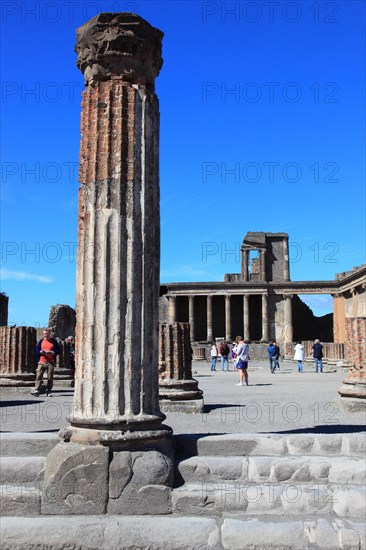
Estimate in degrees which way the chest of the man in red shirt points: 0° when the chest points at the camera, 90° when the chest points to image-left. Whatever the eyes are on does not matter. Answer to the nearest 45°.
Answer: approximately 0°

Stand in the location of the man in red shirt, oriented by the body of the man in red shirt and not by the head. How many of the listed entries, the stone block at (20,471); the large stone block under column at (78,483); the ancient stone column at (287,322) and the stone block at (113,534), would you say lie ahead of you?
3

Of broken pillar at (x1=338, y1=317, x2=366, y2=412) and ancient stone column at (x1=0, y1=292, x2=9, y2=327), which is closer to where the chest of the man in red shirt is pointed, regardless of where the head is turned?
the broken pillar

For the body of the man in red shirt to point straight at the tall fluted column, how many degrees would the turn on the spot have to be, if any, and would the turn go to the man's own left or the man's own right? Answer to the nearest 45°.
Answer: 0° — they already face it

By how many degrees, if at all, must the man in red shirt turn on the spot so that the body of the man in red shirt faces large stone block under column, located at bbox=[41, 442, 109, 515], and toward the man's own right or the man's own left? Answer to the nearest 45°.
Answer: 0° — they already face it

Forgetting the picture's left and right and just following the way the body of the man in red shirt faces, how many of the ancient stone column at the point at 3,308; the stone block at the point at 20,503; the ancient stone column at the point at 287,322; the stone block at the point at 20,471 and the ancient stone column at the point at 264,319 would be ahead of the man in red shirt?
2

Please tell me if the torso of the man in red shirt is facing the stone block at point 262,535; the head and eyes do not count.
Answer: yes

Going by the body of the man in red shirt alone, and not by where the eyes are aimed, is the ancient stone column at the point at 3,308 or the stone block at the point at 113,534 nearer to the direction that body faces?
the stone block

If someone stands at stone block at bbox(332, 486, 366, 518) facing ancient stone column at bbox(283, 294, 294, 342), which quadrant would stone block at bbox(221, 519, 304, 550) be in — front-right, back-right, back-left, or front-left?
back-left

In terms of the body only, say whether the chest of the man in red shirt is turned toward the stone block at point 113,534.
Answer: yes

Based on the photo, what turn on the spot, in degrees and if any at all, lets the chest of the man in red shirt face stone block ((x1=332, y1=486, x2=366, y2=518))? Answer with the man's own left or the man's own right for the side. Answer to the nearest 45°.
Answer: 0° — they already face it

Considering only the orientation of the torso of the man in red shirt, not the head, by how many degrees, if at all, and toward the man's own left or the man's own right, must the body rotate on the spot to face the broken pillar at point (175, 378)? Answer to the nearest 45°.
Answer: approximately 45° to the man's own left

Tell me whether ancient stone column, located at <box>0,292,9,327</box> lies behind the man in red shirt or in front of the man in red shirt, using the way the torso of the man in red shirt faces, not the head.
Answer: behind

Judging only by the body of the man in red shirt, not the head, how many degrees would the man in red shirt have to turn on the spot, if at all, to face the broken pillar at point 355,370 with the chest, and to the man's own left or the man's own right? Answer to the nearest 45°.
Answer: approximately 45° to the man's own left

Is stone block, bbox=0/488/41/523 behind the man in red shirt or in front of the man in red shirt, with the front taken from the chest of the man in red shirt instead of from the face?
in front

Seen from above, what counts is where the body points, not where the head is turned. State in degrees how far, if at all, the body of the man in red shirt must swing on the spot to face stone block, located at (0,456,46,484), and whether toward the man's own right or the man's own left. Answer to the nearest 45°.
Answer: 0° — they already face it

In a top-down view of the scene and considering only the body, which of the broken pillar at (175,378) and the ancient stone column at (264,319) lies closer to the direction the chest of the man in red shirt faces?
the broken pillar
